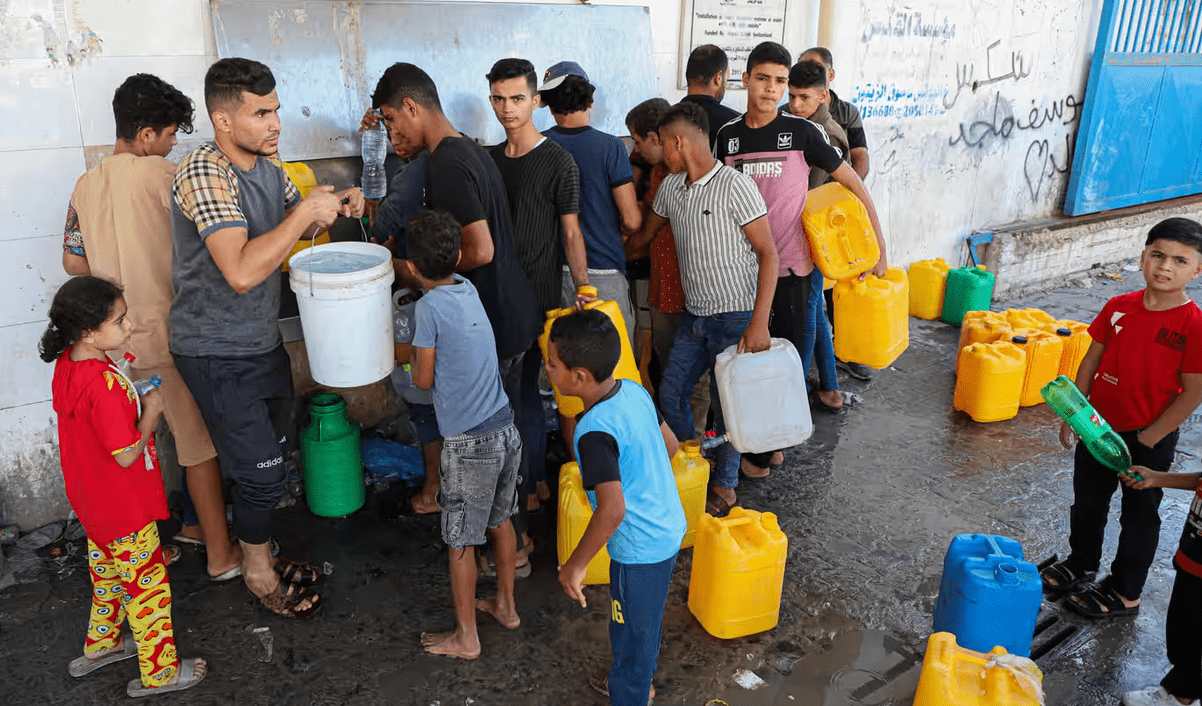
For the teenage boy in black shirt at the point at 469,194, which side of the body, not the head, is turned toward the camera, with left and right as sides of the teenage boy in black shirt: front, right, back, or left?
left

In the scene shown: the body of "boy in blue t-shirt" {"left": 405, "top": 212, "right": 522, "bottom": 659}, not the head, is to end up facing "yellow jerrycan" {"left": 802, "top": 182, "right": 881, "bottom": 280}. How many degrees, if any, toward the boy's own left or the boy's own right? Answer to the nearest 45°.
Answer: approximately 90° to the boy's own right

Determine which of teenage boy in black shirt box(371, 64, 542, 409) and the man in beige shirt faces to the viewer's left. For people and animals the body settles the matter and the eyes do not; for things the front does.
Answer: the teenage boy in black shirt

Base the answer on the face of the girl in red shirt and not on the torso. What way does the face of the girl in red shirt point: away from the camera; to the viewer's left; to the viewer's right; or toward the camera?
to the viewer's right

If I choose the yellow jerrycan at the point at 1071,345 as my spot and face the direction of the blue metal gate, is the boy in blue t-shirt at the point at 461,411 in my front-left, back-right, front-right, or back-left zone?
back-left

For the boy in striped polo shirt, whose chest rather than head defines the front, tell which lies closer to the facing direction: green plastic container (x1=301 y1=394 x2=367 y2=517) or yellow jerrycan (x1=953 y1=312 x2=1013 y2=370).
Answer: the green plastic container

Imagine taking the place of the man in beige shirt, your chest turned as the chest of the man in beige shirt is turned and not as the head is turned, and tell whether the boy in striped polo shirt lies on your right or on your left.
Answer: on your right

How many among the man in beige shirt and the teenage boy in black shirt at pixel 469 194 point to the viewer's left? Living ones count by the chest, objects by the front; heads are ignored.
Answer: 1

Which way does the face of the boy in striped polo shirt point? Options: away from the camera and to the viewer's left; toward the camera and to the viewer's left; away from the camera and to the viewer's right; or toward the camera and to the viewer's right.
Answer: away from the camera and to the viewer's left

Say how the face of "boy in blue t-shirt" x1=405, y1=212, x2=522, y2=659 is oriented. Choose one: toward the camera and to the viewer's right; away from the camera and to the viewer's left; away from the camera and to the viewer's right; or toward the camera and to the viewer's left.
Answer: away from the camera and to the viewer's left

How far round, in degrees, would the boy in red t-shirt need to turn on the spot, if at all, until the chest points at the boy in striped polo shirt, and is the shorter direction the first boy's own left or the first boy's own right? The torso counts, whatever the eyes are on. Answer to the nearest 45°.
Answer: approximately 45° to the first boy's own right

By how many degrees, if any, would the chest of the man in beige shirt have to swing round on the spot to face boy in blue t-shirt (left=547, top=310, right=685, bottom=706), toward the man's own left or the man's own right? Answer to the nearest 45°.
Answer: approximately 90° to the man's own right
